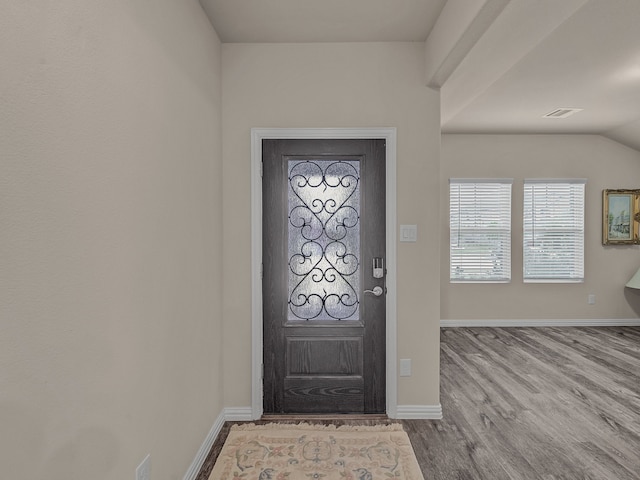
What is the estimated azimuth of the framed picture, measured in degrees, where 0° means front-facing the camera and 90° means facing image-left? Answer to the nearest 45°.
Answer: approximately 0°

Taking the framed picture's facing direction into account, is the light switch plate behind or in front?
in front

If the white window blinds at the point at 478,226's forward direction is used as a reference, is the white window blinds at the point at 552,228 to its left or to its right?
on its left

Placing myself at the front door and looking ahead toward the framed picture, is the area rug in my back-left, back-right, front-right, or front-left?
back-right

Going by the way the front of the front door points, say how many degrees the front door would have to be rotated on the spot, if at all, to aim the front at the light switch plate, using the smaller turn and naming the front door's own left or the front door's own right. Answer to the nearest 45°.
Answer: approximately 90° to the front door's own left

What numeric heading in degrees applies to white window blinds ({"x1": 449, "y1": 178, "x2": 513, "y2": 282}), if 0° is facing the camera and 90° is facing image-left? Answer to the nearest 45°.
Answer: approximately 0°
